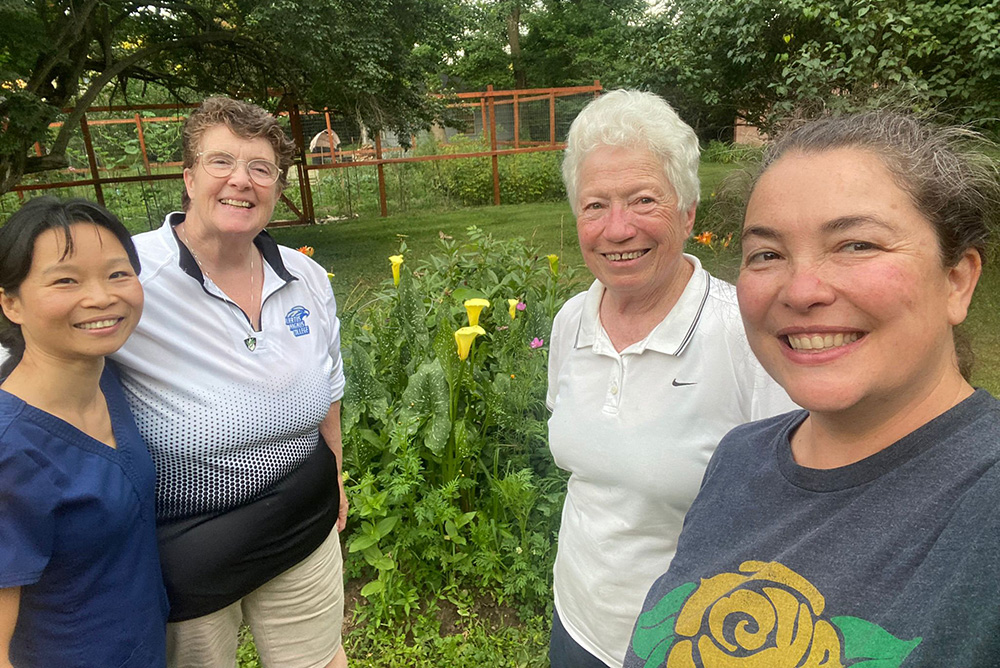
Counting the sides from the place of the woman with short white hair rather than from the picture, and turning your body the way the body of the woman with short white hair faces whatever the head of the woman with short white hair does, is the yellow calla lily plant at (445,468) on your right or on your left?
on your right

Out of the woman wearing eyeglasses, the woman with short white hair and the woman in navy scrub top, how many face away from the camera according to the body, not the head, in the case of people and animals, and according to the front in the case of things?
0

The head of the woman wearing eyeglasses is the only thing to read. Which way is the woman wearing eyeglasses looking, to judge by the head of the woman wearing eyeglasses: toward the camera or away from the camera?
toward the camera

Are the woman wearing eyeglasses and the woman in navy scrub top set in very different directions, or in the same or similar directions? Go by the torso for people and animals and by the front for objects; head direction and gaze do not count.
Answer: same or similar directions

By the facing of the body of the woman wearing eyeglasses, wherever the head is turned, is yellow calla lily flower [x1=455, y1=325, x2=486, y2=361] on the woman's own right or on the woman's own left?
on the woman's own left

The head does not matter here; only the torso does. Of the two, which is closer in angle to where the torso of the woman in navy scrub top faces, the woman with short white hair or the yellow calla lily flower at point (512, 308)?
the woman with short white hair

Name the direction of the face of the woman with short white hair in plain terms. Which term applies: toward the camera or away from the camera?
toward the camera

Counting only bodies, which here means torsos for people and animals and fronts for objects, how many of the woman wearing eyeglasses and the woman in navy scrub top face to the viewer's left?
0

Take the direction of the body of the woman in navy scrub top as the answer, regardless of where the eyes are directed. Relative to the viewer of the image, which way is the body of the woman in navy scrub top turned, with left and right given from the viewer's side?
facing the viewer and to the right of the viewer

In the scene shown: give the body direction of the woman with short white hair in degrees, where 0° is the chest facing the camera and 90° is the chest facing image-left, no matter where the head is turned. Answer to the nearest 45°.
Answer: approximately 45°

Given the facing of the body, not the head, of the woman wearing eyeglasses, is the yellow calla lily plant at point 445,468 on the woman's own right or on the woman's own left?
on the woman's own left

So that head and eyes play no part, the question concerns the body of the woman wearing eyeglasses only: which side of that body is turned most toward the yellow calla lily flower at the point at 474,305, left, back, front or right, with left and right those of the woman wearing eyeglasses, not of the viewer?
left

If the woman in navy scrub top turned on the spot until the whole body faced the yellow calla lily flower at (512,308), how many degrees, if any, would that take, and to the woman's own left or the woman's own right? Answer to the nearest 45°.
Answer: approximately 90° to the woman's own left
